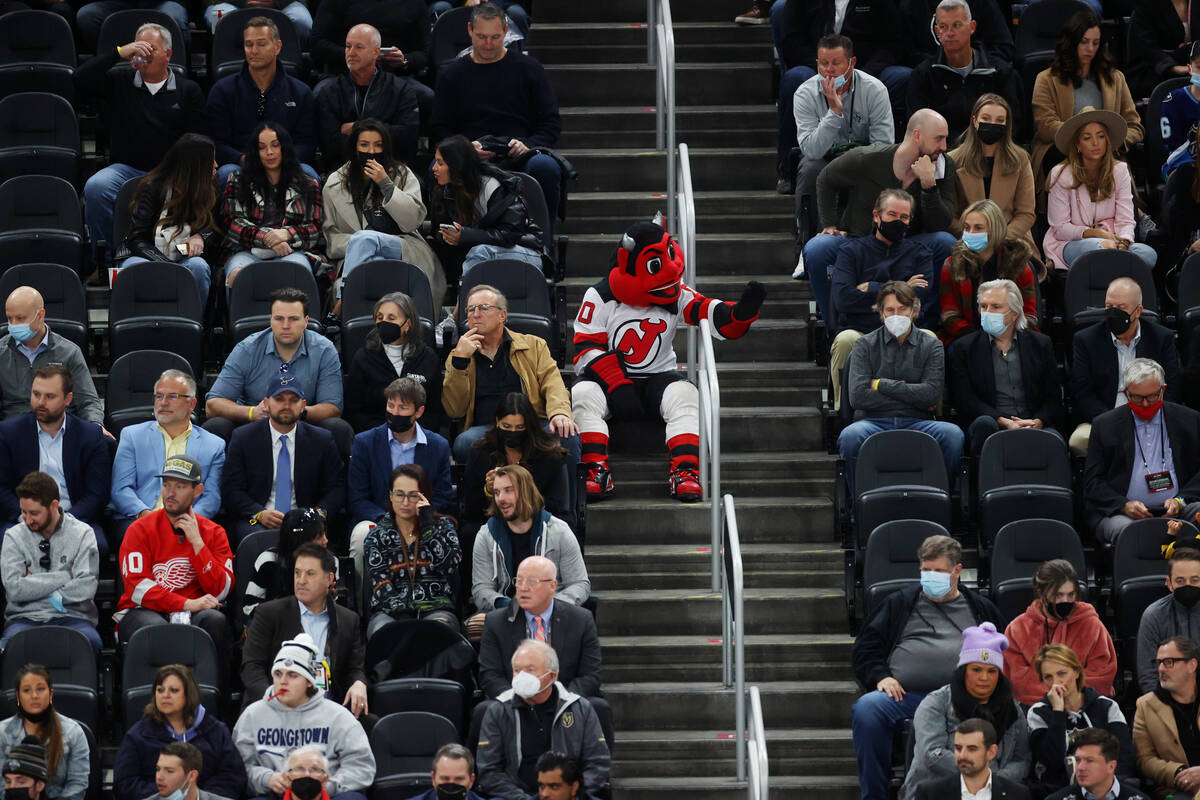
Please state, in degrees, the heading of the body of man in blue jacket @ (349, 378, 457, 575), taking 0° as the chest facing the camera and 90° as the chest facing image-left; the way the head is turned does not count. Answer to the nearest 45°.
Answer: approximately 0°

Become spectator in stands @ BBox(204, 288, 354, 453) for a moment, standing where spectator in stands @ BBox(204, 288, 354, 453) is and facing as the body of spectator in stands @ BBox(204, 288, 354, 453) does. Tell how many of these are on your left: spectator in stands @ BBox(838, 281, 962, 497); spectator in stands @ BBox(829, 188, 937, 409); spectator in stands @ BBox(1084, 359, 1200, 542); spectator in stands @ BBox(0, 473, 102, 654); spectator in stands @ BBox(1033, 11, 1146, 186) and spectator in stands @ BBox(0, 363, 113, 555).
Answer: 4

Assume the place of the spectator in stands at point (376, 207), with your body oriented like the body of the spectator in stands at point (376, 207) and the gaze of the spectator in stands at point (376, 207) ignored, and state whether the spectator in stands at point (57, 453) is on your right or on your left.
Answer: on your right

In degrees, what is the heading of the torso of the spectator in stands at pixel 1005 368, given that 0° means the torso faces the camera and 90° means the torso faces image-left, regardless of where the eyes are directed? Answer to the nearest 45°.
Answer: approximately 0°
